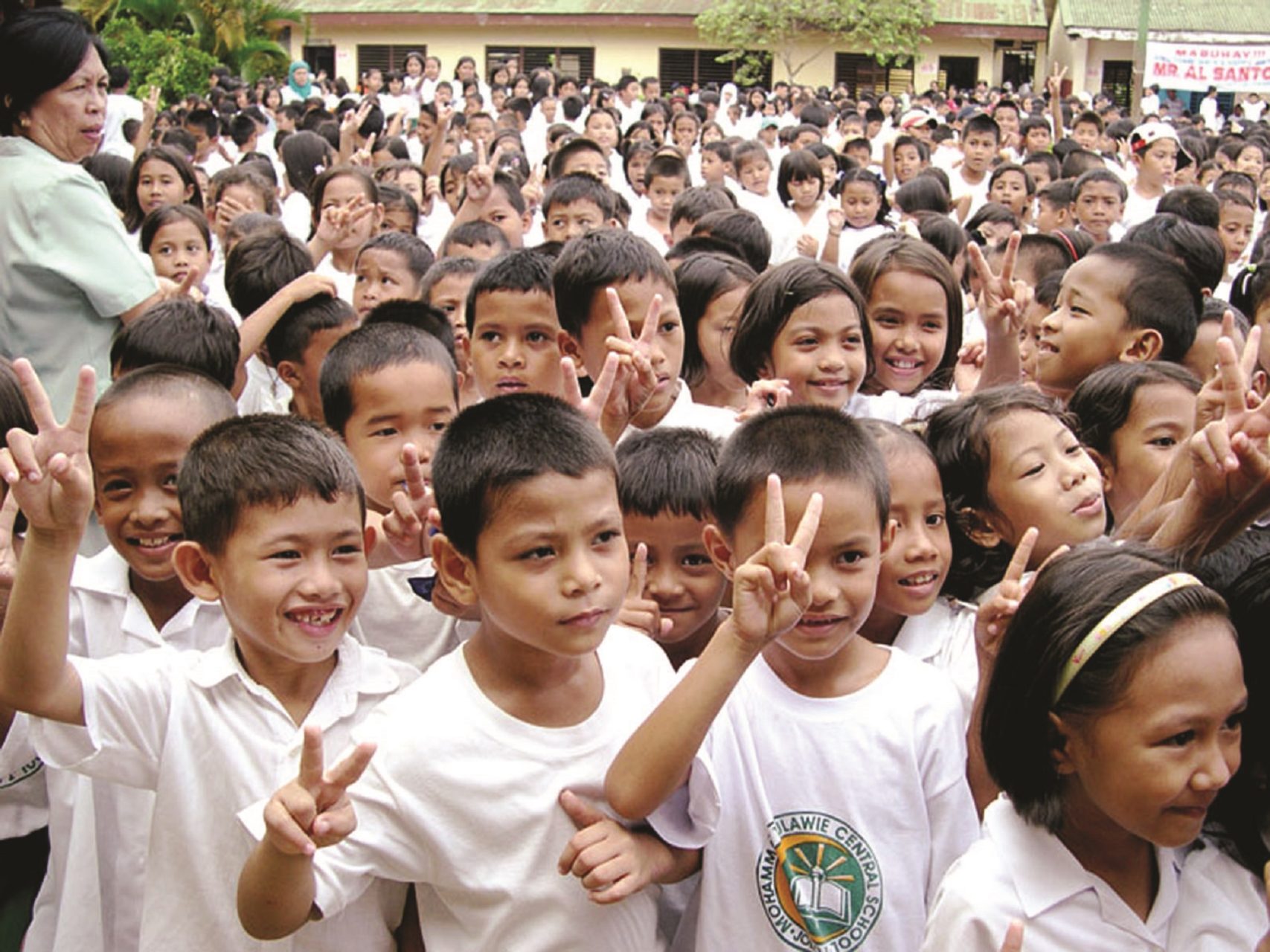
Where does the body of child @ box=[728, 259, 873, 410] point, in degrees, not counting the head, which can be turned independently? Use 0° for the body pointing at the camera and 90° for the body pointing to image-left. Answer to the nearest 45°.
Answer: approximately 315°

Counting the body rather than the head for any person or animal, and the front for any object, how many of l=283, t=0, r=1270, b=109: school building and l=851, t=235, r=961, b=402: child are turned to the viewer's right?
0

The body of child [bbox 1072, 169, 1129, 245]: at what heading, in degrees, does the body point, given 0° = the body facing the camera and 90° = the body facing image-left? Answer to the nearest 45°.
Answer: approximately 0°

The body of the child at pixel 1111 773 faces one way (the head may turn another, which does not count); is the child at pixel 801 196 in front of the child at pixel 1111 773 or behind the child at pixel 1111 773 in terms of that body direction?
behind

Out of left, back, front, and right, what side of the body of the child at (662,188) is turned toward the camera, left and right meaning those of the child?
front

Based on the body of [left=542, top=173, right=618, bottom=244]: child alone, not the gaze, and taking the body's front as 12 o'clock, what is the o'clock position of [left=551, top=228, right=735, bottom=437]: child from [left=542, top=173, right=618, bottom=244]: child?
[left=551, top=228, right=735, bottom=437]: child is roughly at 12 o'clock from [left=542, top=173, right=618, bottom=244]: child.

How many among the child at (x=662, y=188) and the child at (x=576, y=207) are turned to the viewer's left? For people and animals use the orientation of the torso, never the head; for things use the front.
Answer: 0

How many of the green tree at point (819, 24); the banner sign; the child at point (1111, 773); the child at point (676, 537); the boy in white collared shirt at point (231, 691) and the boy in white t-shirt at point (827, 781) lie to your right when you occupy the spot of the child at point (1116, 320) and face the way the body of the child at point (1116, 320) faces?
2

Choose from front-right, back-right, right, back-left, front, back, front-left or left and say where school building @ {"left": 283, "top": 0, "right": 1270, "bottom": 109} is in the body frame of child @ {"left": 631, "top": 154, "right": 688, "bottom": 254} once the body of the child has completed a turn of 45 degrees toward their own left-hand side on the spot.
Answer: back-left

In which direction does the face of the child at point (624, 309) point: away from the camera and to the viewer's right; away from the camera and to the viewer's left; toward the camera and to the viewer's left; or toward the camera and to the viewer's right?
toward the camera and to the viewer's right

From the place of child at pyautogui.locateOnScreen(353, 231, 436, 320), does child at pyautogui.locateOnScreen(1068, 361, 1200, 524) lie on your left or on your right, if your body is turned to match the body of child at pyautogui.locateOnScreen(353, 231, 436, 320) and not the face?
on your left

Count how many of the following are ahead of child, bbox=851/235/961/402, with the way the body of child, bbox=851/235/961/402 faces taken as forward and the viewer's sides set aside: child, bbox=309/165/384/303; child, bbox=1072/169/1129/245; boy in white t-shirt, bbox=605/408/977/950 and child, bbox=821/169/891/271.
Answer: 1

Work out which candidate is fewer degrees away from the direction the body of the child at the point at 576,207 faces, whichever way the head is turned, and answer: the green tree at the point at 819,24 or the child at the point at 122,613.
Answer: the child
